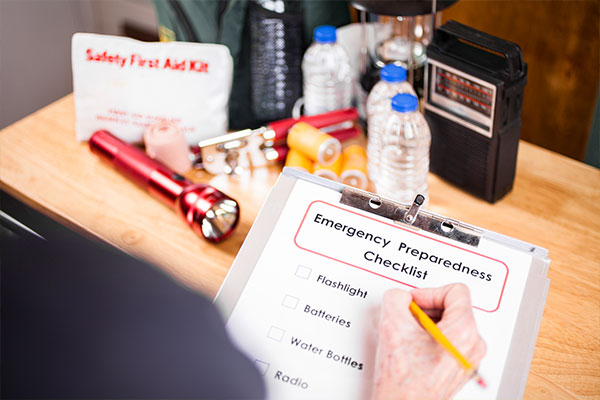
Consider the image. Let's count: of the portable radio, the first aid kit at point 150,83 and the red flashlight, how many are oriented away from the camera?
0

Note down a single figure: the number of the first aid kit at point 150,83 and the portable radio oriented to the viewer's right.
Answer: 0

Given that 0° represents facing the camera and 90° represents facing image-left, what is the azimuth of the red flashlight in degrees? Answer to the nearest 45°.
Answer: approximately 315°

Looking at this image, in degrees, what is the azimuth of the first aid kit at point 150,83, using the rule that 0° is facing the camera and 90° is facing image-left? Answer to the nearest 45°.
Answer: approximately 0°

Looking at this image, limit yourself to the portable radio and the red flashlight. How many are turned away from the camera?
0
